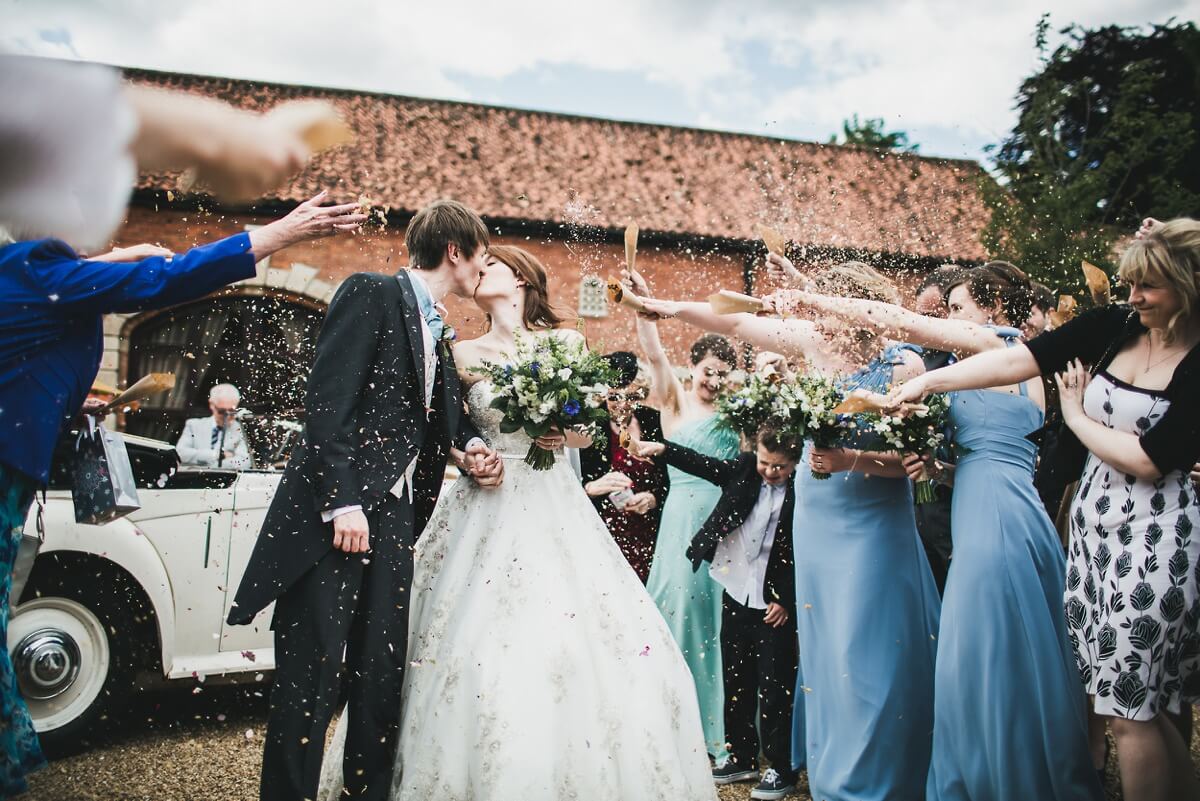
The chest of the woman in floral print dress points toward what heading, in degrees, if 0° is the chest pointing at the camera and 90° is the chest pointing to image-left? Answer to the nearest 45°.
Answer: approximately 45°

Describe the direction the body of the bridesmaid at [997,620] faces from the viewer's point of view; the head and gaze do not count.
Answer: to the viewer's left

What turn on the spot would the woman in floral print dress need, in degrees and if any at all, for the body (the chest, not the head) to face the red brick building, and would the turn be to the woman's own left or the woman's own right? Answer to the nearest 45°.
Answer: approximately 90° to the woman's own right

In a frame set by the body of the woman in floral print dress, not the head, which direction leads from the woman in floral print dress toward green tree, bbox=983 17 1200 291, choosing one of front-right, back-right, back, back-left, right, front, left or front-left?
back-right

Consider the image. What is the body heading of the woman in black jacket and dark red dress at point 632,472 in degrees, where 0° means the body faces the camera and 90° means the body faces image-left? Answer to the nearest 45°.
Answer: approximately 0°

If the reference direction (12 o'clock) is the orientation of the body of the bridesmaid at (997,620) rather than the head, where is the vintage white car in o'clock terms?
The vintage white car is roughly at 12 o'clock from the bridesmaid.

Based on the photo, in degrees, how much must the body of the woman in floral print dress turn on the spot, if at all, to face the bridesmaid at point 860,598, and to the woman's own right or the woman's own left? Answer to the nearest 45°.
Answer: approximately 90° to the woman's own right

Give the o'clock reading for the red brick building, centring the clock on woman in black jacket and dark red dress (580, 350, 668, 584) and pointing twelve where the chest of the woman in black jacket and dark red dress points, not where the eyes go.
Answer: The red brick building is roughly at 6 o'clock from the woman in black jacket and dark red dress.

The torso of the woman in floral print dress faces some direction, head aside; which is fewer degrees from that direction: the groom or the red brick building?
the groom
